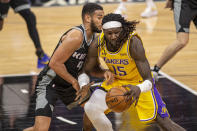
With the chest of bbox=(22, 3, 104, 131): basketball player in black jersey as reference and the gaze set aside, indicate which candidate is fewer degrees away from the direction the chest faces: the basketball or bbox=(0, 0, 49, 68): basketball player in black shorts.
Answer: the basketball

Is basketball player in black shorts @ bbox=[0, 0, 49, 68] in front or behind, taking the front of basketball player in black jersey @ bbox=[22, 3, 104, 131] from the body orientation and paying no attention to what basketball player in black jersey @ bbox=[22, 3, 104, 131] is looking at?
behind

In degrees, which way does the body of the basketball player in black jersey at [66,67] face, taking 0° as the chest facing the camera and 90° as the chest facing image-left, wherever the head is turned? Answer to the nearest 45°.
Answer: approximately 315°

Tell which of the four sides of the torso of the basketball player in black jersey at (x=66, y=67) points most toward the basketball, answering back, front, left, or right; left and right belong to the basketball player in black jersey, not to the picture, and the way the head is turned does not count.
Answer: front
